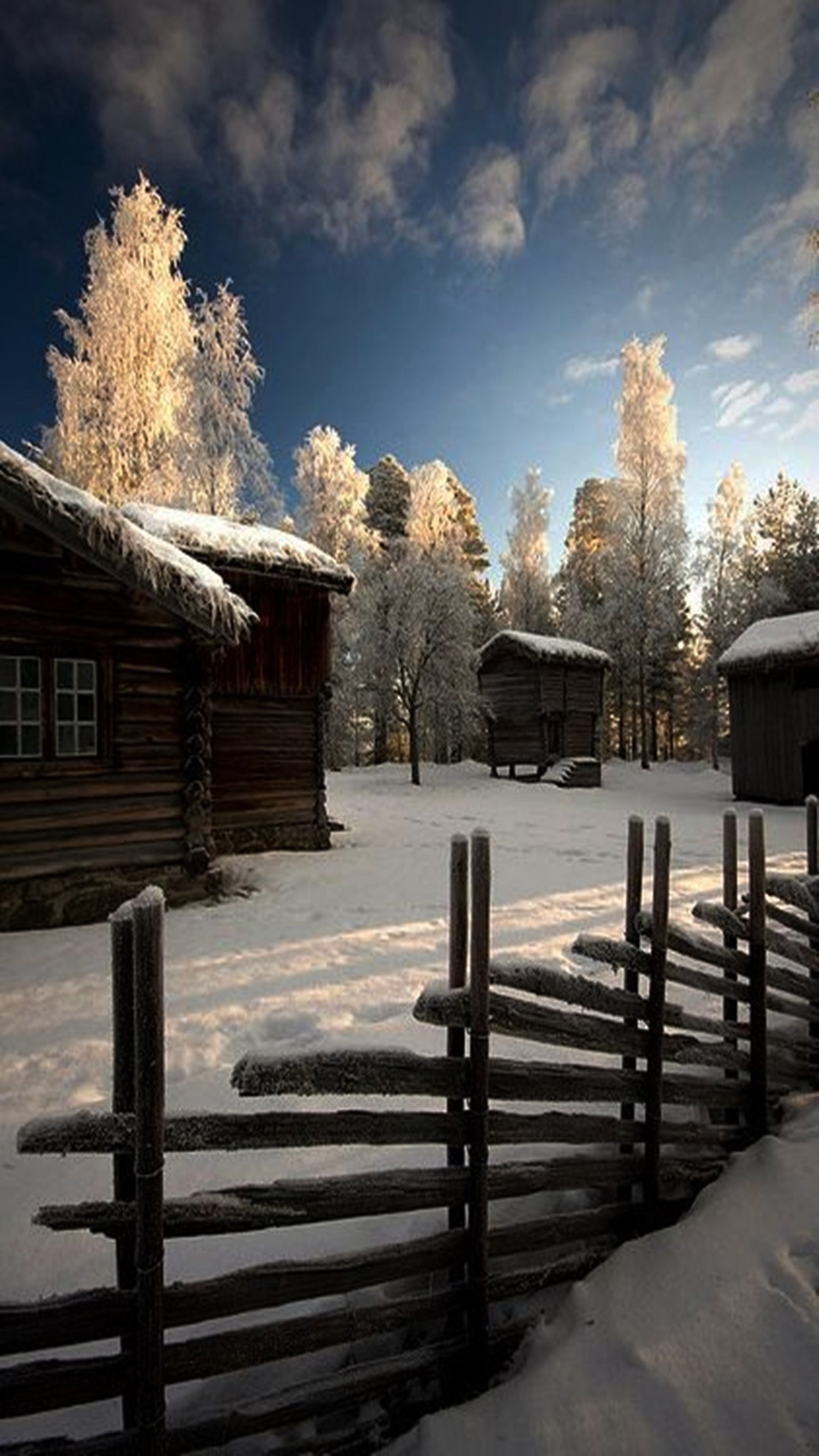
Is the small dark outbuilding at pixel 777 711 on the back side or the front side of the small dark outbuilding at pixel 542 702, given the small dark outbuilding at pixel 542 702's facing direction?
on the front side

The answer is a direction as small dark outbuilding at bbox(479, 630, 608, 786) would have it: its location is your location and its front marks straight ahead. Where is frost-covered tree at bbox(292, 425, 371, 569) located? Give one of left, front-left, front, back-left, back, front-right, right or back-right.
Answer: back-right

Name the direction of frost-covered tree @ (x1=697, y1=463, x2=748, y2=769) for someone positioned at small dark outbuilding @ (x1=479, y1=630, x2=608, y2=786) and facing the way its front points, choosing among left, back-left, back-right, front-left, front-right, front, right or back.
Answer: left

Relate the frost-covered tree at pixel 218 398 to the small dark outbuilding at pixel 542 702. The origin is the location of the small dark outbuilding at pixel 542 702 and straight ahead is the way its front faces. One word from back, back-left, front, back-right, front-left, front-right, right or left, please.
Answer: right

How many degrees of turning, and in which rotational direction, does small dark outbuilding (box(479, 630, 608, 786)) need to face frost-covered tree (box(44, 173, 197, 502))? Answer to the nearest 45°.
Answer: approximately 90° to its right

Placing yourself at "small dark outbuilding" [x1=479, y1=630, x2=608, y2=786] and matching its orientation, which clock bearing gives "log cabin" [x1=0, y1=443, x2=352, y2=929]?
The log cabin is roughly at 2 o'clock from the small dark outbuilding.

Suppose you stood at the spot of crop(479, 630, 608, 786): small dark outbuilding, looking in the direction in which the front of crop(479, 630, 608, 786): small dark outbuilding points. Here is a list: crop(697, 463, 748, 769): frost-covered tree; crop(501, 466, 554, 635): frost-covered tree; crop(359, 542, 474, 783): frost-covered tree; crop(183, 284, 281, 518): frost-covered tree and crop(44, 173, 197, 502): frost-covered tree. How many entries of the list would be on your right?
3

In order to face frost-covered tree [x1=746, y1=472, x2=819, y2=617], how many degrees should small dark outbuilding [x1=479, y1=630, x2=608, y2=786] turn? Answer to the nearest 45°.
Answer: approximately 90° to its left

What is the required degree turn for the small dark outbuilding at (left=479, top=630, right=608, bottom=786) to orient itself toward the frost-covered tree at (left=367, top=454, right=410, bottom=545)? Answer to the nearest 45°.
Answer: approximately 180°

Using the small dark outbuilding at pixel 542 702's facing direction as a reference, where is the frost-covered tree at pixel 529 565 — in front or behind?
behind

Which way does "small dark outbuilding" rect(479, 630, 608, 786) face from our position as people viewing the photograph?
facing the viewer and to the right of the viewer

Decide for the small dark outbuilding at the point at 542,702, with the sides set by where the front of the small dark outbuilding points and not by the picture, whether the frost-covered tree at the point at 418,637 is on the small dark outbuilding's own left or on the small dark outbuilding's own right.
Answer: on the small dark outbuilding's own right

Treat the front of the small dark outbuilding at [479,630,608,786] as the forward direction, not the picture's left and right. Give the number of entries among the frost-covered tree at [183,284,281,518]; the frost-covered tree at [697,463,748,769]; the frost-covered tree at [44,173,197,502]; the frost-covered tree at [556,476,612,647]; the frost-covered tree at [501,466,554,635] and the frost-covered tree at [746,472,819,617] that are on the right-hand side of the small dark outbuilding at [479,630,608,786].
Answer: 2

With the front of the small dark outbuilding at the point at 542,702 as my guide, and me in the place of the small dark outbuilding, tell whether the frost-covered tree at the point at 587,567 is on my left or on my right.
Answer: on my left
